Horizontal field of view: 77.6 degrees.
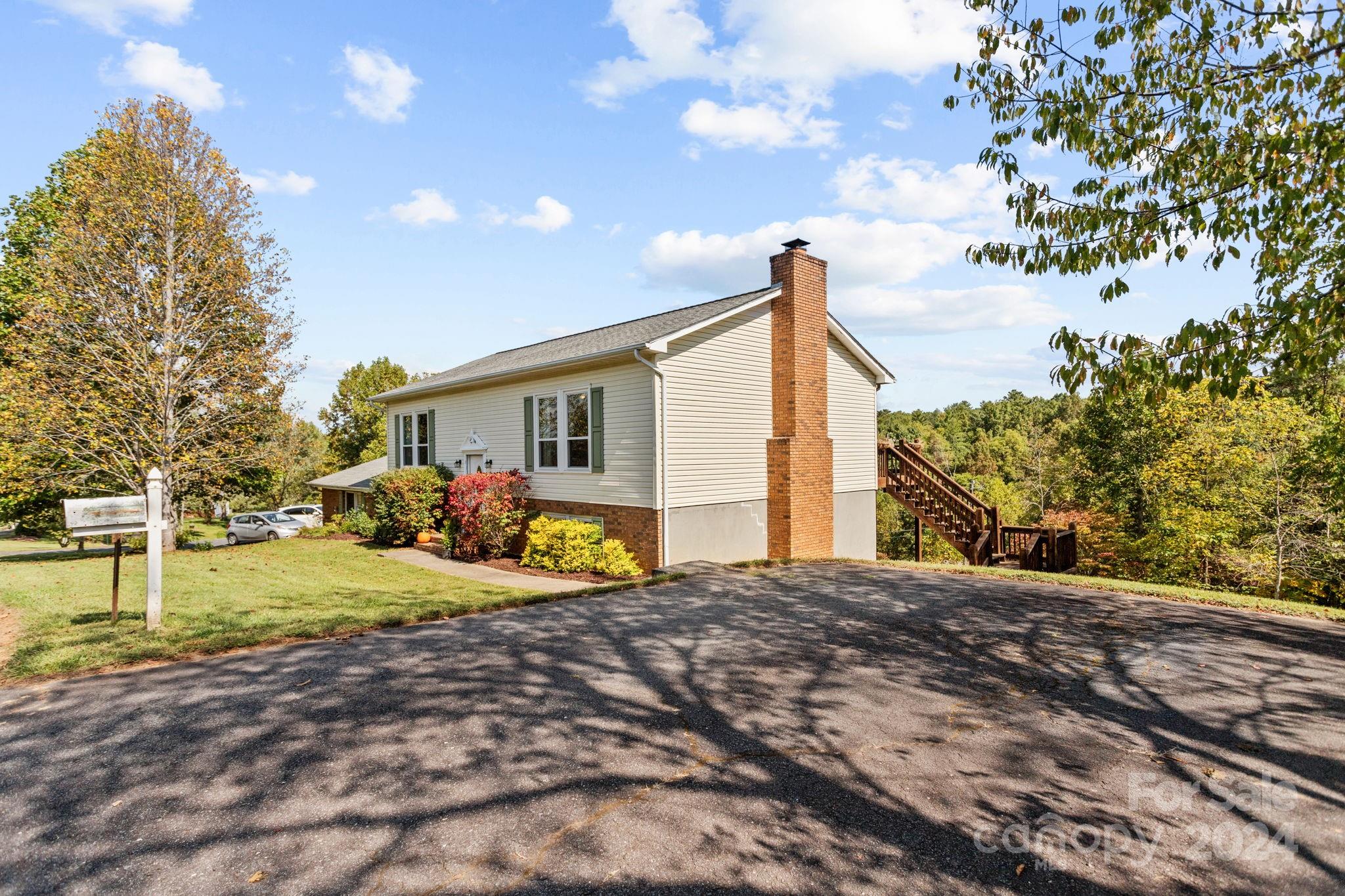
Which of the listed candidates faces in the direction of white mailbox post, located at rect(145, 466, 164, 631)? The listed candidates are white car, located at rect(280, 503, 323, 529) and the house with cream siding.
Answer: the house with cream siding

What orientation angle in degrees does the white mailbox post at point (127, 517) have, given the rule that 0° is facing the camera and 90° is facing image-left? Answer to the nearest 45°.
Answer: approximately 90°

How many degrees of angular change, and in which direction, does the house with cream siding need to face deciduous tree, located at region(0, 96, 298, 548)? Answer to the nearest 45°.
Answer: approximately 45° to its right

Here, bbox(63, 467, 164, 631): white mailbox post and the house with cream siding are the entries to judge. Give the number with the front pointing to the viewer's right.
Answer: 0

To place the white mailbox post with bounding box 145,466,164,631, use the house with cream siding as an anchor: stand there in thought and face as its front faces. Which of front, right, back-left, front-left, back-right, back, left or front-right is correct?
front

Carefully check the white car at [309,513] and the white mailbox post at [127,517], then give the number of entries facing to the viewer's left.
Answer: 1

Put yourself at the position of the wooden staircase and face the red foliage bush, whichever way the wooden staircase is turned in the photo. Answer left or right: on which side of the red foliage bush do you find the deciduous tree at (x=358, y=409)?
right
